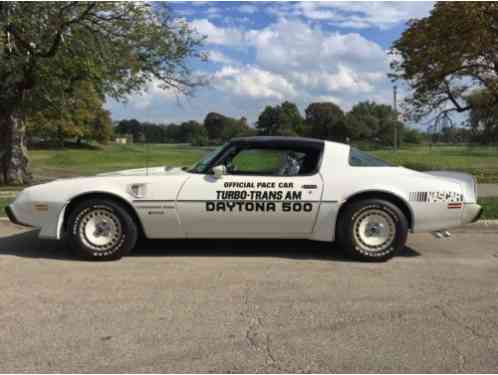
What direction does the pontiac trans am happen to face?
to the viewer's left

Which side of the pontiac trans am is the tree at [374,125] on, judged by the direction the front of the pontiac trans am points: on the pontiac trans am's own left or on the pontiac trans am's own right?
on the pontiac trans am's own right

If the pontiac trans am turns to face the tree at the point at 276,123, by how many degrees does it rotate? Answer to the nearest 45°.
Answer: approximately 90° to its right

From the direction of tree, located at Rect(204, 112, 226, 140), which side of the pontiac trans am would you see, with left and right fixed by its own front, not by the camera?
right

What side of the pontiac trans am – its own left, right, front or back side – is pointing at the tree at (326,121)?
right
